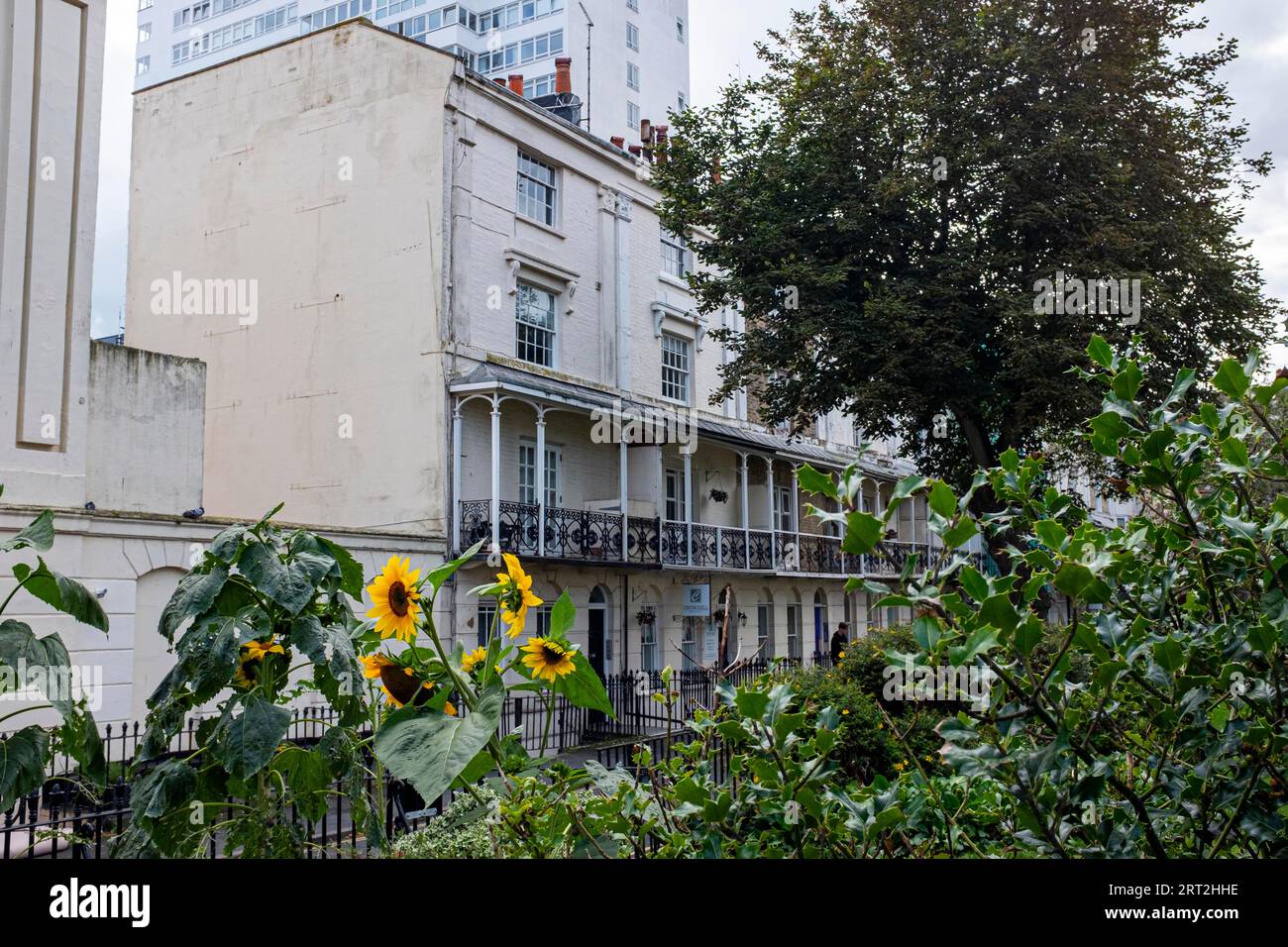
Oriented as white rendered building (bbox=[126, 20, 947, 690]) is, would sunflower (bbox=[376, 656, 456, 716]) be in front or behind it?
in front

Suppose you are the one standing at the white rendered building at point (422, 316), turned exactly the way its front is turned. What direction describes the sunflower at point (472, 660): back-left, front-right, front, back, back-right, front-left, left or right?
front-right

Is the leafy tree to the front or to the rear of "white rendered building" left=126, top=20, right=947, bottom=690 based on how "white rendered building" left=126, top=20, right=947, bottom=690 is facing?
to the front

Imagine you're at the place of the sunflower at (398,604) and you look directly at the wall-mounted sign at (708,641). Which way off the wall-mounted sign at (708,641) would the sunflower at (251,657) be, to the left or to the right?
left

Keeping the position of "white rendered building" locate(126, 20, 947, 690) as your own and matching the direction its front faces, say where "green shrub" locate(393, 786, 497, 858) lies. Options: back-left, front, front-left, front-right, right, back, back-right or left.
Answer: front-right

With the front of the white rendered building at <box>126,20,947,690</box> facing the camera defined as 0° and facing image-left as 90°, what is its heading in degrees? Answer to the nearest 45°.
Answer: approximately 315°

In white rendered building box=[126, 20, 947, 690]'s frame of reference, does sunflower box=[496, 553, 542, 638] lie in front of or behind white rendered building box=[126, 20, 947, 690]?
in front
